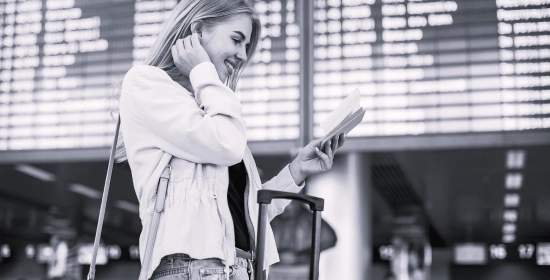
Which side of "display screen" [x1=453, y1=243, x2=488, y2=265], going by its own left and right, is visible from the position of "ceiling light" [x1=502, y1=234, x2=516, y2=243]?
left

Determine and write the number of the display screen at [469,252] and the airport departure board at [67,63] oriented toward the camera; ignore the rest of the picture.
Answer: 2

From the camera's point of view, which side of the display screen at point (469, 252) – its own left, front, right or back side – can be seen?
front

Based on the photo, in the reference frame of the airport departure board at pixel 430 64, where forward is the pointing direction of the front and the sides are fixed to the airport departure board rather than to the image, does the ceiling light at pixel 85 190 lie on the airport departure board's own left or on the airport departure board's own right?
on the airport departure board's own right

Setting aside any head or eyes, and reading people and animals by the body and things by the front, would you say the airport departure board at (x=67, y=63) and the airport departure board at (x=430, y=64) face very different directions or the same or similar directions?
same or similar directions

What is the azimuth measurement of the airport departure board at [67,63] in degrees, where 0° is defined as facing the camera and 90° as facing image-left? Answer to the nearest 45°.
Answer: approximately 0°

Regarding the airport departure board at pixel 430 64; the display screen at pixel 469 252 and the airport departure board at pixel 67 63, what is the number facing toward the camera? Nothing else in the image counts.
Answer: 3

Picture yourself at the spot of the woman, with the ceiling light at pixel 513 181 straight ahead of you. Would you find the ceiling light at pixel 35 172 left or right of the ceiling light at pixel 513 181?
left

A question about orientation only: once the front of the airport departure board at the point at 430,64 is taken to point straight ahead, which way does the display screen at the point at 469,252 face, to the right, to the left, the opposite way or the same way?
the same way

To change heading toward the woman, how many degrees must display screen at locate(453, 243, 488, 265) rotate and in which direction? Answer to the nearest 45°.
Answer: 0° — it already faces them

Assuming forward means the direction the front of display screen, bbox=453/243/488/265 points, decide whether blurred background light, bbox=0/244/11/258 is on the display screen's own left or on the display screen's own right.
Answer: on the display screen's own right
